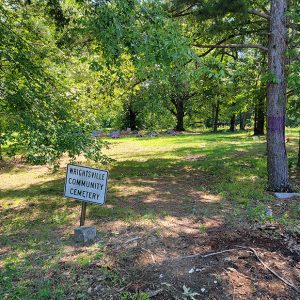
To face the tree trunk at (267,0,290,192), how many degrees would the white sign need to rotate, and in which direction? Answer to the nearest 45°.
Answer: approximately 135° to its left

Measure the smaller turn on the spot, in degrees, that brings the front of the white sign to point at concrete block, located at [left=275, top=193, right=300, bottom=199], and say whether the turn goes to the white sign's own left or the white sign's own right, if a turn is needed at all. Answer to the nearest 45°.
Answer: approximately 90° to the white sign's own left

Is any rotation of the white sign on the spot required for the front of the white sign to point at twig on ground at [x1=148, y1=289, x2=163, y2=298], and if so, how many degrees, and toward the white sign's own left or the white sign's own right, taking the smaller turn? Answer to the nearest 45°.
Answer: approximately 45° to the white sign's own left

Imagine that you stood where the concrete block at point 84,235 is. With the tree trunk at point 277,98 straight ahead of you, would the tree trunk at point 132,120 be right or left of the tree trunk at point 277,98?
left

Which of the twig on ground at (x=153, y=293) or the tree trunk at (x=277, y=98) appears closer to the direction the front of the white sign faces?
the twig on ground

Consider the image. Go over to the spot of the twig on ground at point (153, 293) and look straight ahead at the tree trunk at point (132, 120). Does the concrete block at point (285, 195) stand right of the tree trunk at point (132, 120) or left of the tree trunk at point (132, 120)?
right

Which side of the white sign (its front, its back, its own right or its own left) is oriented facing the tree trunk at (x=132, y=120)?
back

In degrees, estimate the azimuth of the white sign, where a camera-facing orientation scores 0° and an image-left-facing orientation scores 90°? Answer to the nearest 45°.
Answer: approximately 0°
